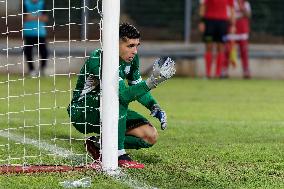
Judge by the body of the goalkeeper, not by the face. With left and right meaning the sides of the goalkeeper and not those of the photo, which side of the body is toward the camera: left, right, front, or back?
right

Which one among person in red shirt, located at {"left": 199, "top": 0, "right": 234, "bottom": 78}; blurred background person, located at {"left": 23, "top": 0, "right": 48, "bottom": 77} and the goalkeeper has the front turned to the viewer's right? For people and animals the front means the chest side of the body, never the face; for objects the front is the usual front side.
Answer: the goalkeeper

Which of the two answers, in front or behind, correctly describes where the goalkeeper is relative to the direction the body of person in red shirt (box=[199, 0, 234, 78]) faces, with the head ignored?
in front

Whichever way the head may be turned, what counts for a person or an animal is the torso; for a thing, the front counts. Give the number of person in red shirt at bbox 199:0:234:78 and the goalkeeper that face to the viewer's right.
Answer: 1

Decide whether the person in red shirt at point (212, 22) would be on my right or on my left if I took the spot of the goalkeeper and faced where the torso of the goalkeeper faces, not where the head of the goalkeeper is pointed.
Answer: on my left

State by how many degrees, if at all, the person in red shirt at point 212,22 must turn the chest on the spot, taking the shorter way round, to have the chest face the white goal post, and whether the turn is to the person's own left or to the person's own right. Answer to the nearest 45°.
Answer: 0° — they already face it

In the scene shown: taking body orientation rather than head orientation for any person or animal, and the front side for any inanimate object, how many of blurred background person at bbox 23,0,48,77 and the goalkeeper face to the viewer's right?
1

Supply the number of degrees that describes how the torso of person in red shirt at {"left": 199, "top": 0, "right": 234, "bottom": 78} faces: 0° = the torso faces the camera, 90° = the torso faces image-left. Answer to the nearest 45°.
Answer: approximately 0°
